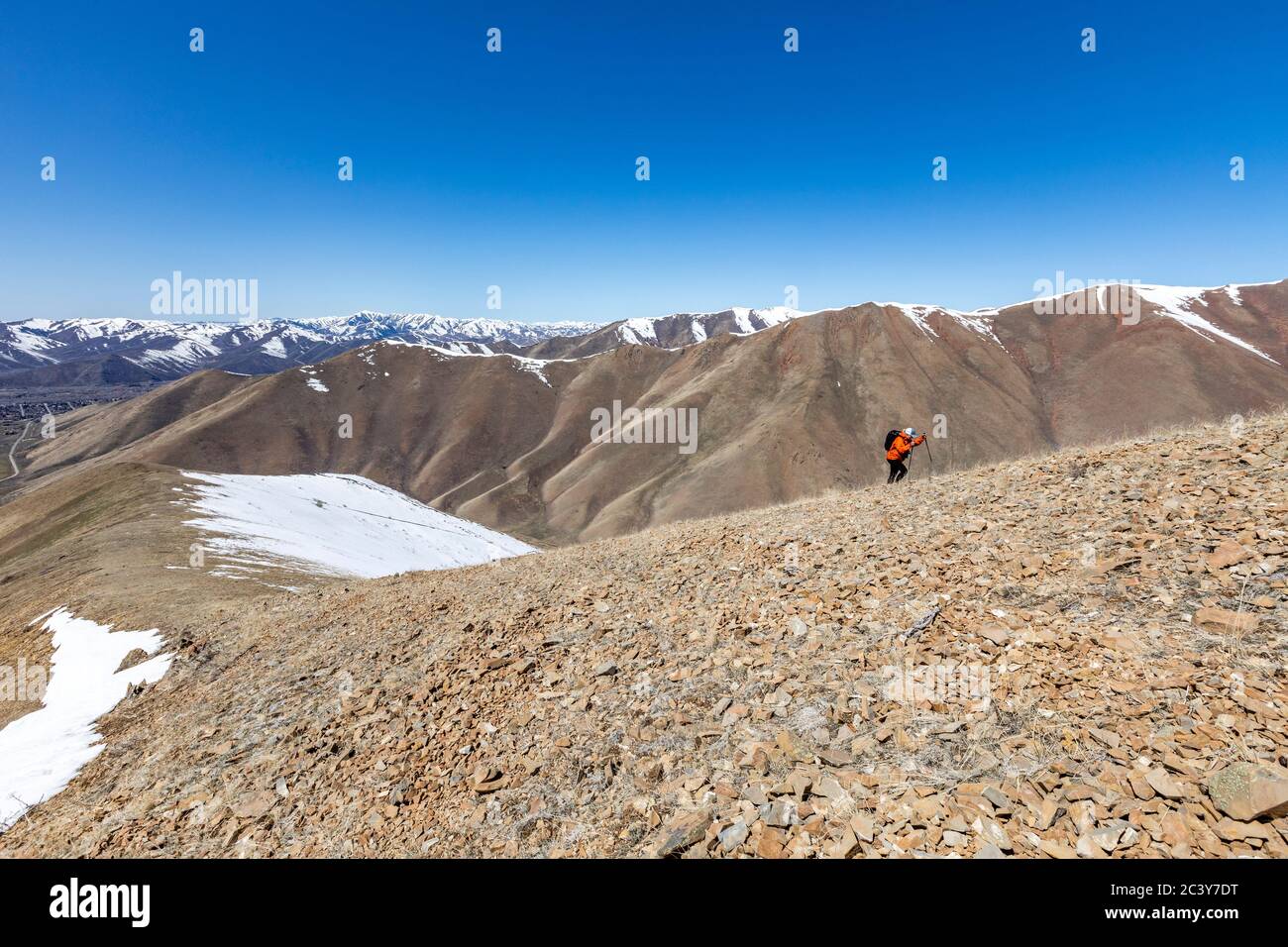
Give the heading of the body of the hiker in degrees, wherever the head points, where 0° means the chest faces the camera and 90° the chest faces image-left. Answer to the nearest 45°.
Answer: approximately 270°
